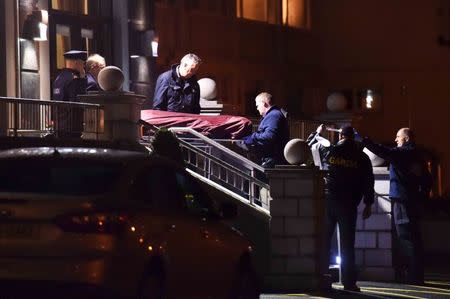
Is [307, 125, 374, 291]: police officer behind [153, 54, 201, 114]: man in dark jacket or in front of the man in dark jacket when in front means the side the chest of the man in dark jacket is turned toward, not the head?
in front

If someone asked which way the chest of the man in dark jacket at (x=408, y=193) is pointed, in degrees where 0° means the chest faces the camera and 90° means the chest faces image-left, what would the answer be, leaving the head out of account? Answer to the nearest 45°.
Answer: approximately 90°

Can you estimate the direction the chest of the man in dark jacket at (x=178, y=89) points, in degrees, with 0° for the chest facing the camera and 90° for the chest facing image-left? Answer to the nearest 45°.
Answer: approximately 315°

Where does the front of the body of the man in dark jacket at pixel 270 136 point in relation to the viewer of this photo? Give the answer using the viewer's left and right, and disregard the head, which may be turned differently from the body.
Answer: facing to the left of the viewer

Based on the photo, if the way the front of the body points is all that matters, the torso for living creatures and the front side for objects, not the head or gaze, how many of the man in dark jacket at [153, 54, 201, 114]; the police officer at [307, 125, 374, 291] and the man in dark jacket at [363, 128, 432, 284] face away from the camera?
1

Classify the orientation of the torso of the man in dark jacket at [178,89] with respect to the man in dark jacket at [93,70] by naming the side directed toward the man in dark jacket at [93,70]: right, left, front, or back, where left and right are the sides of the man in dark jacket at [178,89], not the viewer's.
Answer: right

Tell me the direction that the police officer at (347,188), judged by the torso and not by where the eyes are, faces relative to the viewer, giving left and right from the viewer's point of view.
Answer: facing away from the viewer

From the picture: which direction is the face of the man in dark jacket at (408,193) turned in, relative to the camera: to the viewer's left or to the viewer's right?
to the viewer's left

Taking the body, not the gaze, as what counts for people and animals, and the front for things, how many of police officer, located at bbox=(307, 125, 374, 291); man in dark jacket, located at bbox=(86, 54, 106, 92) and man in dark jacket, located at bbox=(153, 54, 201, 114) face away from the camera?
1
